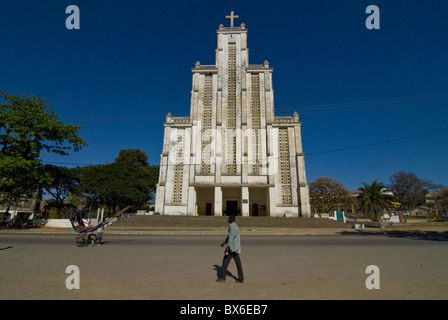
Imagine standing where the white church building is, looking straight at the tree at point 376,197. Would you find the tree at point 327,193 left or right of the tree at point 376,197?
left

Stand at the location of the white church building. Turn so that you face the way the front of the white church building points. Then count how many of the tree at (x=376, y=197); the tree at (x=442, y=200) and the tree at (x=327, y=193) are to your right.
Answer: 0

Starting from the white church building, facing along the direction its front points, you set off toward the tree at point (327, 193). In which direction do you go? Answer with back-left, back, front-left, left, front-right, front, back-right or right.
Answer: back-left

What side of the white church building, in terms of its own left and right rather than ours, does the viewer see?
front

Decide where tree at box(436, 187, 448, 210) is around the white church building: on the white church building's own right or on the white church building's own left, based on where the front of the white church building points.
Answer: on the white church building's own left

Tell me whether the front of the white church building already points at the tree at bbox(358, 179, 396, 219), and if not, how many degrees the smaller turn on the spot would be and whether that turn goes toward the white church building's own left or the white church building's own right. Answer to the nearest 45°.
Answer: approximately 90° to the white church building's own left

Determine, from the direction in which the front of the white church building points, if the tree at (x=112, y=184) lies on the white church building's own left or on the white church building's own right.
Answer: on the white church building's own right

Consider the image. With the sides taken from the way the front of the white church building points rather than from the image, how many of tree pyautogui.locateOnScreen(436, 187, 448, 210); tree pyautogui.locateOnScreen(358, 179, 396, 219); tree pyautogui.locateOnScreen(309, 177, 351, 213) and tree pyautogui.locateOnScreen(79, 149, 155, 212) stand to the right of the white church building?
1

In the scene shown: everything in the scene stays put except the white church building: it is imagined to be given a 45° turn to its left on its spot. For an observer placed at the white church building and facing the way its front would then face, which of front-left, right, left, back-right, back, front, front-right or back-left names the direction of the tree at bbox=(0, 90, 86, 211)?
right
